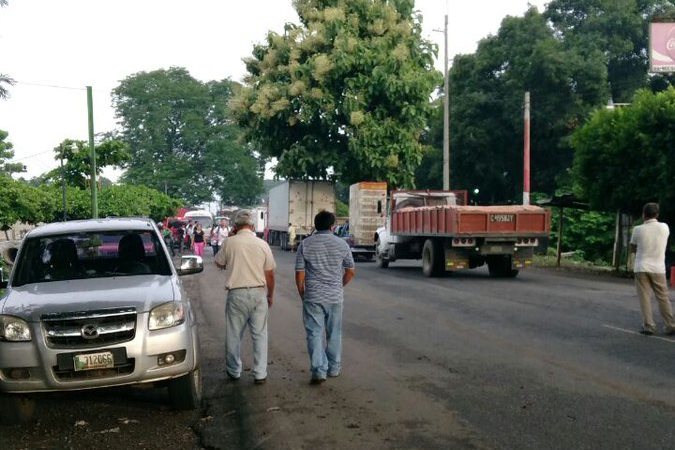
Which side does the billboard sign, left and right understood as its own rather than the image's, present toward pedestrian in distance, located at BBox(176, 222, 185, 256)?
right

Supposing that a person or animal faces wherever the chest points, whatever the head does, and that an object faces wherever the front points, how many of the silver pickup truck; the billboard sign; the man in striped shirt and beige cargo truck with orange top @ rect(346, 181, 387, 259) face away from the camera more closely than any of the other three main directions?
2

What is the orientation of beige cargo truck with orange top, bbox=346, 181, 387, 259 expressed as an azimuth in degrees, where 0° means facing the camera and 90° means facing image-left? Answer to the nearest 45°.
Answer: approximately 180°

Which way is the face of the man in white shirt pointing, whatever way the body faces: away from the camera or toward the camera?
away from the camera
